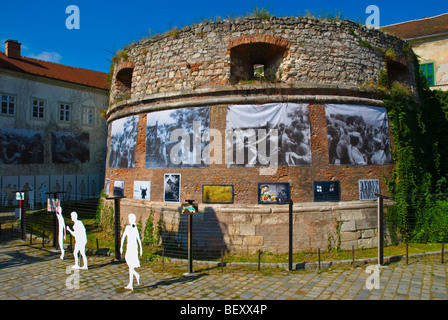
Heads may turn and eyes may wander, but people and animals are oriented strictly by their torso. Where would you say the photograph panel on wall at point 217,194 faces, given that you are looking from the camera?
facing the viewer

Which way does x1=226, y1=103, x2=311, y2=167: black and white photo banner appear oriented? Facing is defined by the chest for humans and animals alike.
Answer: toward the camera

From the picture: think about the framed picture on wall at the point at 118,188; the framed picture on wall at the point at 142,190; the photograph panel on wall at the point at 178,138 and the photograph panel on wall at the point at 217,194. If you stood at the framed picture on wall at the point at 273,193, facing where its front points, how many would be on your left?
0

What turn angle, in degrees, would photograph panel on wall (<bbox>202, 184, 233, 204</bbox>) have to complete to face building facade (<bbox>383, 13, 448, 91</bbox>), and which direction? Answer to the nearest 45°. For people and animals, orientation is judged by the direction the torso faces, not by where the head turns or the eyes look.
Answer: approximately 135° to its left

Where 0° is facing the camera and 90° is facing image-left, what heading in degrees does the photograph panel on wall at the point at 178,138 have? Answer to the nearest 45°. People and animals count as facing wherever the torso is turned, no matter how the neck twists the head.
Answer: approximately 45°

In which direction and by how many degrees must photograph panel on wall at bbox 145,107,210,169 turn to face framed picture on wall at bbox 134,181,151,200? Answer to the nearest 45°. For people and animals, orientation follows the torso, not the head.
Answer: approximately 90° to its right

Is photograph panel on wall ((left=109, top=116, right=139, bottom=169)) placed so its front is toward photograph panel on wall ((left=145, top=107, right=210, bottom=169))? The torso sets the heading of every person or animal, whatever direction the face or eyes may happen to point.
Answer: no

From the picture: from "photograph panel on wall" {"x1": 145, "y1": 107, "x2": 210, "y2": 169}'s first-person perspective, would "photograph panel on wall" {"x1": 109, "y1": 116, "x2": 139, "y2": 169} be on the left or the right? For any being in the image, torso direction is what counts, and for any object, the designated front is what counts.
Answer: on its right

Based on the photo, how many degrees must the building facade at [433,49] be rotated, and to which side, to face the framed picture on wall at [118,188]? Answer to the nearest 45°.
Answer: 0° — it already faces it

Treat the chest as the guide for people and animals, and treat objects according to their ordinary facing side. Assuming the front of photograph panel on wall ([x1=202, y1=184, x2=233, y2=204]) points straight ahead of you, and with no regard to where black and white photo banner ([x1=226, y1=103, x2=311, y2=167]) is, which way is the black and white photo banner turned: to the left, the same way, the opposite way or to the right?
the same way

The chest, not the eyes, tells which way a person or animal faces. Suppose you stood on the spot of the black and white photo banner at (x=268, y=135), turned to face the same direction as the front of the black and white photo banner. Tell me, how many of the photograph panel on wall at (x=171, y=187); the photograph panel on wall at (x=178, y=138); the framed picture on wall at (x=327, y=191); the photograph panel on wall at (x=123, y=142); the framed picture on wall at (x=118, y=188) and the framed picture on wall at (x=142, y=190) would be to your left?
1

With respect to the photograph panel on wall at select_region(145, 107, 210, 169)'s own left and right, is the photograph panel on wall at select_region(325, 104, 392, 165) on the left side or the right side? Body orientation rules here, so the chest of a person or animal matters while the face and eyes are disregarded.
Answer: on its left

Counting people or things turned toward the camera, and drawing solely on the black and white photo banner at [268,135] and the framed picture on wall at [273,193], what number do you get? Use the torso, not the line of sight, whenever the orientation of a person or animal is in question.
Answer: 2

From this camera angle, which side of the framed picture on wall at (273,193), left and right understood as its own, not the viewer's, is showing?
front

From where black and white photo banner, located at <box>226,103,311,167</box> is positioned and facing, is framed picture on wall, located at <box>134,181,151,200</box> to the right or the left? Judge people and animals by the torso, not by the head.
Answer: on its right
